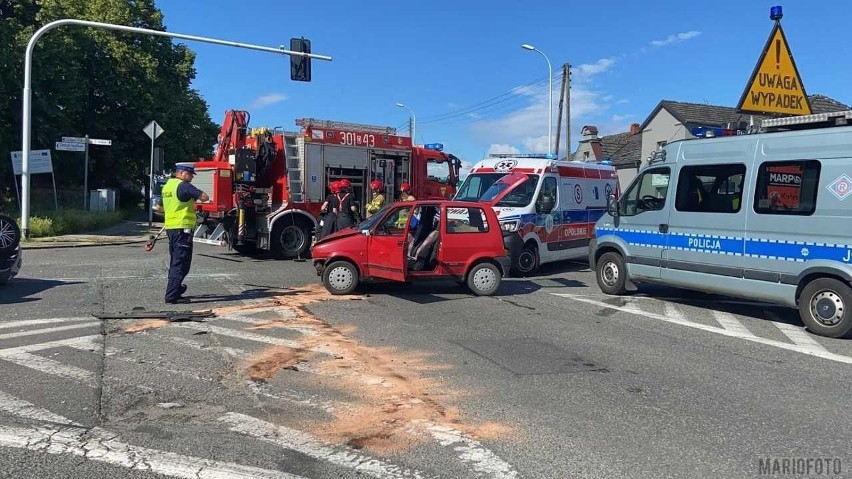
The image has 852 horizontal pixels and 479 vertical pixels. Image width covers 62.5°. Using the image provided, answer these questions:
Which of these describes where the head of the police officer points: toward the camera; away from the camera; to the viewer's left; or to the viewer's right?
to the viewer's right

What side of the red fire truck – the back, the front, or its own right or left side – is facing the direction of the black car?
back

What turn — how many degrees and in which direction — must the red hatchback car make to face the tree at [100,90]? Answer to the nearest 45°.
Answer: approximately 45° to its right

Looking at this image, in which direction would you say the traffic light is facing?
away from the camera

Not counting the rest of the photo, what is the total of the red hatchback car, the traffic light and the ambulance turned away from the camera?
1

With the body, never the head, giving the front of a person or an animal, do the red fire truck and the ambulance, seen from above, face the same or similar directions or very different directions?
very different directions

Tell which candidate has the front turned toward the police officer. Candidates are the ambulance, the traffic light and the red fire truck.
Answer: the ambulance

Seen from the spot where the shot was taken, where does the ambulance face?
facing the viewer and to the left of the viewer

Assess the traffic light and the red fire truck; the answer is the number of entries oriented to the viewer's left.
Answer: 0

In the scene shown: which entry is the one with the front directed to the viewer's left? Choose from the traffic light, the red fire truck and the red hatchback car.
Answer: the red hatchback car

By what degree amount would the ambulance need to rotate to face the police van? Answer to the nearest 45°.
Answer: approximately 90° to its left

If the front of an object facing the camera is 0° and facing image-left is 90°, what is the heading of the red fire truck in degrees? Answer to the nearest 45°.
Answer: approximately 225°

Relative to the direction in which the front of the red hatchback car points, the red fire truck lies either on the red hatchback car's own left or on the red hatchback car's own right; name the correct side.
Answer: on the red hatchback car's own right

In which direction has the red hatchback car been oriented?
to the viewer's left
